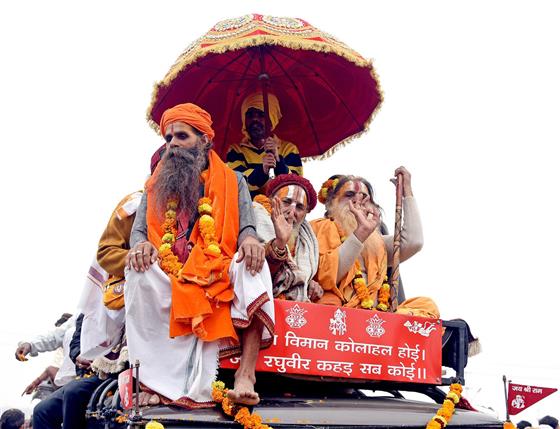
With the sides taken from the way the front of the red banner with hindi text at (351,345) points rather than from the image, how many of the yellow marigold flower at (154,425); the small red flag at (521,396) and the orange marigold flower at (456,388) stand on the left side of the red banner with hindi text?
2

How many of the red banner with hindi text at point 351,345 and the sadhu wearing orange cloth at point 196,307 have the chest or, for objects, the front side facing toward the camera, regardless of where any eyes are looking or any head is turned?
2

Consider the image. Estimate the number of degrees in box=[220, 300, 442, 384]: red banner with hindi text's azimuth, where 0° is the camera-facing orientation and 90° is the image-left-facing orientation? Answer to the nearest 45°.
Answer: approximately 0°
